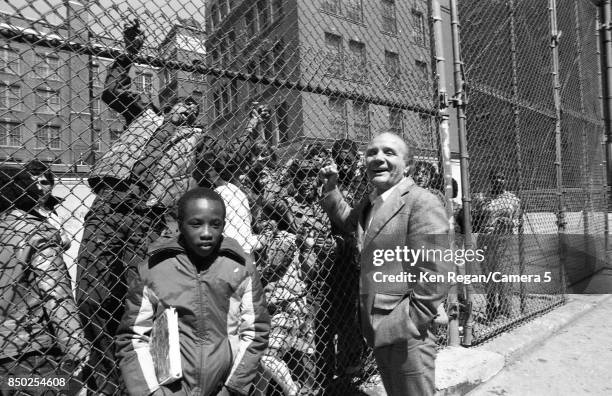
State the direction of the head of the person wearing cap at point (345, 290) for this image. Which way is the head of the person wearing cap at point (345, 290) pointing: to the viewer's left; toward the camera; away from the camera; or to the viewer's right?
toward the camera

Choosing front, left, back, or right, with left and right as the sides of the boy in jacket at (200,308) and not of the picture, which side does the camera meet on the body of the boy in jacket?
front

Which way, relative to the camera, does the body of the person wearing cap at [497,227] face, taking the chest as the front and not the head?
toward the camera

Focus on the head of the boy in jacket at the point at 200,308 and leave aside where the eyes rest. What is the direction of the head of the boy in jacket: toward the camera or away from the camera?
toward the camera

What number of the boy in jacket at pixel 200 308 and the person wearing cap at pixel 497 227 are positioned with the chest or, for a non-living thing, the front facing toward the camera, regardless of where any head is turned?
2

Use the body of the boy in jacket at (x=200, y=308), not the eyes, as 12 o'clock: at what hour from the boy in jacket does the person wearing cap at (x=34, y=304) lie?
The person wearing cap is roughly at 4 o'clock from the boy in jacket.

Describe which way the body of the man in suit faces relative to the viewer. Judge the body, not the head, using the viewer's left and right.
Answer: facing the viewer and to the left of the viewer

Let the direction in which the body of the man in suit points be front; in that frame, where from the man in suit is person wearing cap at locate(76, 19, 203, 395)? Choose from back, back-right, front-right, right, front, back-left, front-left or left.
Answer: front-right

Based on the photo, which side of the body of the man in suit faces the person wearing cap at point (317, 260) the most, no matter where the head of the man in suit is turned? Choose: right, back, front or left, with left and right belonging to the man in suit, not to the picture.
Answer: right
